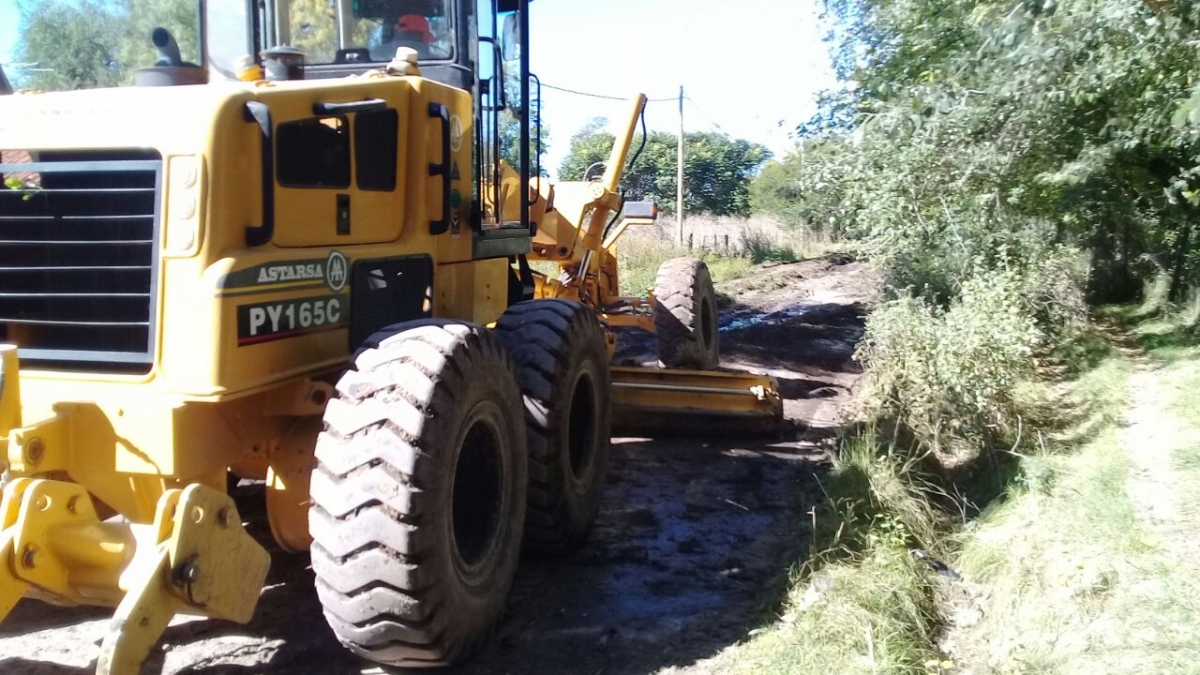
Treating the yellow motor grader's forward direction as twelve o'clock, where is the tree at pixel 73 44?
The tree is roughly at 10 o'clock from the yellow motor grader.

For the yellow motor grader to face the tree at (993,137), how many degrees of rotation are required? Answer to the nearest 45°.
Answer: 0° — it already faces it

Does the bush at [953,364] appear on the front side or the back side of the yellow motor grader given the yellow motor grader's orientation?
on the front side

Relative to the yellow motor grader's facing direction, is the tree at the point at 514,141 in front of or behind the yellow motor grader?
in front

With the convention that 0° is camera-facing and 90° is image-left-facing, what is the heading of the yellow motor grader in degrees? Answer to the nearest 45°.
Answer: approximately 225°

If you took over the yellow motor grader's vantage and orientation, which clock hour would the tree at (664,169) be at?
The tree is roughly at 11 o'clock from the yellow motor grader.
